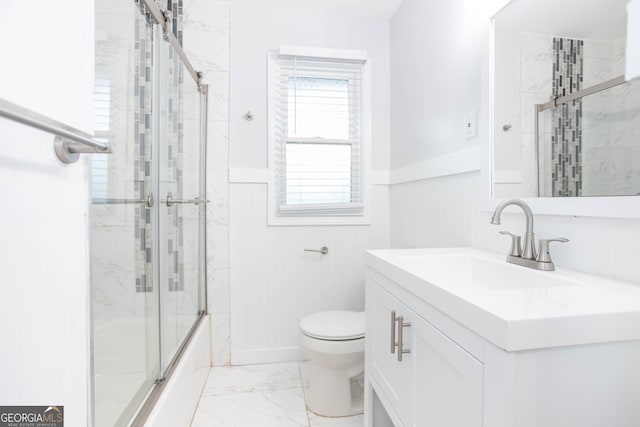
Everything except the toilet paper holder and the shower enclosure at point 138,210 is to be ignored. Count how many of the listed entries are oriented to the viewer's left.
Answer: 0

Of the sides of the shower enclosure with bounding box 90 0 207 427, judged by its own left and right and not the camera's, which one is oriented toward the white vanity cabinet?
front

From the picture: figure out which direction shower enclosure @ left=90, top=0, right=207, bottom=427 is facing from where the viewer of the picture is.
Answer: facing the viewer and to the right of the viewer

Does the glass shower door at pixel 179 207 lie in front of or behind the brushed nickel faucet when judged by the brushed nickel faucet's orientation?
in front

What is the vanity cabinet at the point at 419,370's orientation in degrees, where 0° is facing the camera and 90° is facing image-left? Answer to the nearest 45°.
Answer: approximately 45°

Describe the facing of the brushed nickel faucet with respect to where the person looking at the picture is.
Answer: facing the viewer and to the left of the viewer

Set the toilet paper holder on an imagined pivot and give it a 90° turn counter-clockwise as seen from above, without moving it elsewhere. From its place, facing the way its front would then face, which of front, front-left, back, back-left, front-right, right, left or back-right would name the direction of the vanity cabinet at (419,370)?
right

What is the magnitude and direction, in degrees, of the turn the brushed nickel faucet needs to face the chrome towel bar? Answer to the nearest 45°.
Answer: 0° — it already faces it

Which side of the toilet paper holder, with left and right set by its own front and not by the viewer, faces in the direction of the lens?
front

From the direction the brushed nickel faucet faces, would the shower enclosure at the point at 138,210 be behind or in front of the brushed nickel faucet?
in front

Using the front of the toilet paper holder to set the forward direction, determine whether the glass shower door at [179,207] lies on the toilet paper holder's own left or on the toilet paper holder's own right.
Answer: on the toilet paper holder's own right

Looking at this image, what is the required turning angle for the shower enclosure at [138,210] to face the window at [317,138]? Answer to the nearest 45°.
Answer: approximately 90° to its left

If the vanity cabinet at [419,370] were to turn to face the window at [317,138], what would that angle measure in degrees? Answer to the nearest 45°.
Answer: approximately 90° to its right

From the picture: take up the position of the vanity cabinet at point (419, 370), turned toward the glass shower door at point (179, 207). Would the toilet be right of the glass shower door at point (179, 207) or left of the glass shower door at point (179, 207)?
right

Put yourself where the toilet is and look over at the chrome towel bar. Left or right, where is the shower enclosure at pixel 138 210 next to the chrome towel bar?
right

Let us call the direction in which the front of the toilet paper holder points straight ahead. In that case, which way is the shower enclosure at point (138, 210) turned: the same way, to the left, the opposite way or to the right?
to the left

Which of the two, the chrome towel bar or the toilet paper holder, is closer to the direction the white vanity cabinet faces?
the chrome towel bar

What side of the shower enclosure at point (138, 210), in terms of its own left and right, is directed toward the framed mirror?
front
